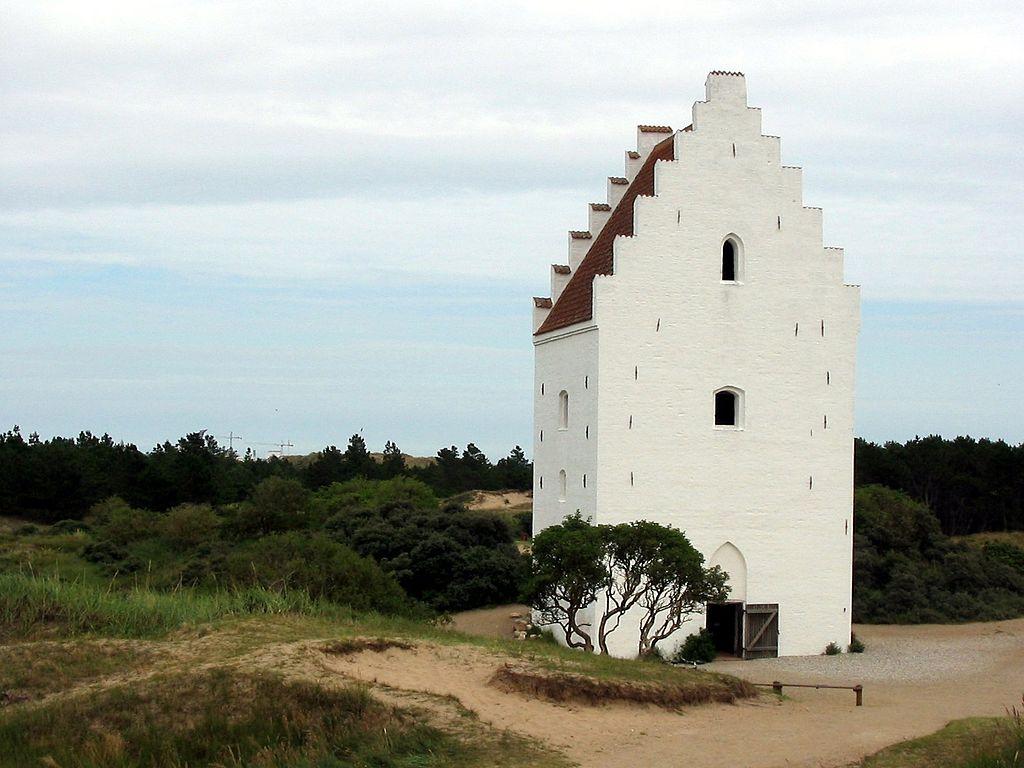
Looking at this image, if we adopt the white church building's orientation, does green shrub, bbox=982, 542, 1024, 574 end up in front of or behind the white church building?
behind

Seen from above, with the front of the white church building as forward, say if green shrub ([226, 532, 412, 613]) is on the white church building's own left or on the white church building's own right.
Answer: on the white church building's own right

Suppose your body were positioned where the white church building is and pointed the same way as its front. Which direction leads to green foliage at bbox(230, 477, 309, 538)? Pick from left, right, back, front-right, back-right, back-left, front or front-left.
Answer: back-right

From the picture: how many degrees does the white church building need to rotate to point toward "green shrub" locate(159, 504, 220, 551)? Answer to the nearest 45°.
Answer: approximately 135° to its right

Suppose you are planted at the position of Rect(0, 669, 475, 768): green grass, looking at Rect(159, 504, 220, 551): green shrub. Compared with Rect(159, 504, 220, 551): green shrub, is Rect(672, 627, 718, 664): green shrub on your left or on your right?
right

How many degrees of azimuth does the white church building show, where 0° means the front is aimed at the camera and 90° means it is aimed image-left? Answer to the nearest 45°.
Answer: approximately 0°

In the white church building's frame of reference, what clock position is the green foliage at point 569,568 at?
The green foliage is roughly at 1 o'clock from the white church building.

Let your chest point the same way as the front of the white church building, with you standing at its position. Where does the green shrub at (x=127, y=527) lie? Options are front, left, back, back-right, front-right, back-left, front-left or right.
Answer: back-right

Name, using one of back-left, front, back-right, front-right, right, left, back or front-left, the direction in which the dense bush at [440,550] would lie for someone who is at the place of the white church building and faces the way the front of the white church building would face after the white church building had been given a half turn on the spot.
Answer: front-left
